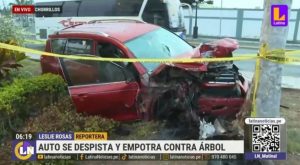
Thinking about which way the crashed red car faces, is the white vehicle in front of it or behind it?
behind

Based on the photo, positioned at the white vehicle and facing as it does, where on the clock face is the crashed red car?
The crashed red car is roughly at 3 o'clock from the white vehicle.

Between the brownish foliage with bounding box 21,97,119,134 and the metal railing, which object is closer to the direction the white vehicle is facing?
the metal railing

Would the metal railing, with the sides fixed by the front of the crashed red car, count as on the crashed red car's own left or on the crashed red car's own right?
on the crashed red car's own left

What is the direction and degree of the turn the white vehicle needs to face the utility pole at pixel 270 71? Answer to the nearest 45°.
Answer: approximately 90° to its right

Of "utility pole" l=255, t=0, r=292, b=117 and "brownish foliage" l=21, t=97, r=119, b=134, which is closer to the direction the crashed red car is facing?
the utility pole

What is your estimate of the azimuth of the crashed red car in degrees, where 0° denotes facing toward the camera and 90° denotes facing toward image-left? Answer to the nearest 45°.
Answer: approximately 315°

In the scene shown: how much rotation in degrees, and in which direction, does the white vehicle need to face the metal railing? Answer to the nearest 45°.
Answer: approximately 45° to its left

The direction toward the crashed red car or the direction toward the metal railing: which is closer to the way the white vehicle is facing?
the metal railing

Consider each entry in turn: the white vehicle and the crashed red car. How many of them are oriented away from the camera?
0
